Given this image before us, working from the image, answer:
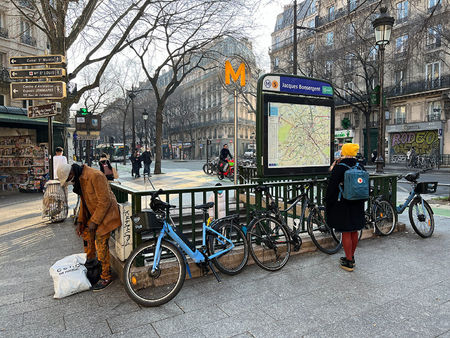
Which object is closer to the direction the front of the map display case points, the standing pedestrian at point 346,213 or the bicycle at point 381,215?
the standing pedestrian

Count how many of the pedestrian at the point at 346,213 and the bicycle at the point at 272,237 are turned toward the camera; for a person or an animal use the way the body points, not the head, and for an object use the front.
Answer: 0

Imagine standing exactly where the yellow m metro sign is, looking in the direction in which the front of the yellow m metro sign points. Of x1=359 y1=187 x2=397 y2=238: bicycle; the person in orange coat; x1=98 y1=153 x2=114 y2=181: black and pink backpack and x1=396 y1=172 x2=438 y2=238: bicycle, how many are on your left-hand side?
2

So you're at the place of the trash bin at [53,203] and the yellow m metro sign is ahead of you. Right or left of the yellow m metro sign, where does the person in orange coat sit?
right

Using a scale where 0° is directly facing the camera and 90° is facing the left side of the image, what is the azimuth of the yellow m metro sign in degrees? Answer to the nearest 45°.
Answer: approximately 0°

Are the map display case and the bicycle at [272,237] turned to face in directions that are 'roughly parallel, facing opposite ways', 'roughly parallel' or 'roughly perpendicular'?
roughly perpendicular

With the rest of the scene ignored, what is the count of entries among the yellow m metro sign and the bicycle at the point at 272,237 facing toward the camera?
1

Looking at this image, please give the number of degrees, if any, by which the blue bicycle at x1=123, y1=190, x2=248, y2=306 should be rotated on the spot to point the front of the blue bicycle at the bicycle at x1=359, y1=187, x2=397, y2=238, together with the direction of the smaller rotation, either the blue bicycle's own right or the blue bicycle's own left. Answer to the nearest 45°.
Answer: approximately 180°

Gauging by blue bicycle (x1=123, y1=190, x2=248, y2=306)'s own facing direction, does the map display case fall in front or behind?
behind
